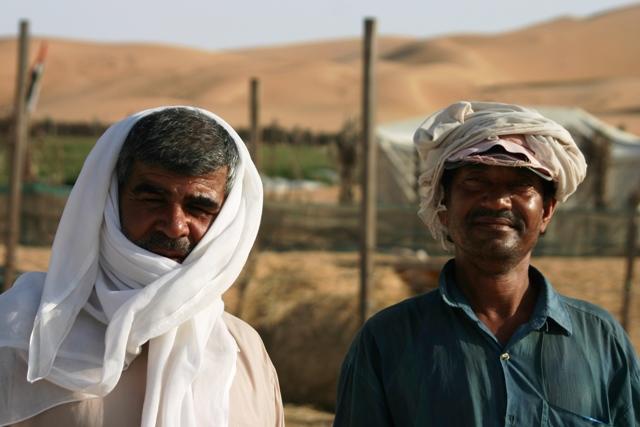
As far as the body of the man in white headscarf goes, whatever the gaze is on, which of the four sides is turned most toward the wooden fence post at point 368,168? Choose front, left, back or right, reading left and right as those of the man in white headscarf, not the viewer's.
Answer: back

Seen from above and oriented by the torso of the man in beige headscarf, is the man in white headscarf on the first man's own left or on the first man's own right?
on the first man's own right

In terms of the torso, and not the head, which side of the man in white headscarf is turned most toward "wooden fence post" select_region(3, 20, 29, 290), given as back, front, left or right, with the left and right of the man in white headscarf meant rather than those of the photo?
back

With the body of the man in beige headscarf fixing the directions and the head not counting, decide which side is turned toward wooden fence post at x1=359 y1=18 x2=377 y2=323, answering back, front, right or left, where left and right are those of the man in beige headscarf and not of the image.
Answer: back

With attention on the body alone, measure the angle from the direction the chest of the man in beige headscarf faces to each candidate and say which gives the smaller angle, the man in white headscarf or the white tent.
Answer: the man in white headscarf

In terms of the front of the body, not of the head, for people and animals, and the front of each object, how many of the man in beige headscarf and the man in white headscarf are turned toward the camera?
2

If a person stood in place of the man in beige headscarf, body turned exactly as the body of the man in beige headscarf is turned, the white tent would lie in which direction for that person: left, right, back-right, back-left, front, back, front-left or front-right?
back

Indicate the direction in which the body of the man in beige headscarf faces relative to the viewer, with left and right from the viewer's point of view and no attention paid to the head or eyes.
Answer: facing the viewer

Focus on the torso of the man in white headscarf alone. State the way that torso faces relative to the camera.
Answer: toward the camera

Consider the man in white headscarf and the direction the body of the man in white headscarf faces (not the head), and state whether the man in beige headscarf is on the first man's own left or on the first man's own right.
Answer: on the first man's own left

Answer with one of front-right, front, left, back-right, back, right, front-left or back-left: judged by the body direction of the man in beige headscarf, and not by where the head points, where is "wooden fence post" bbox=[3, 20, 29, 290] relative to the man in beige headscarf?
back-right
